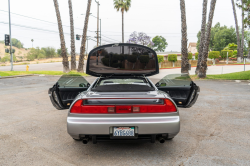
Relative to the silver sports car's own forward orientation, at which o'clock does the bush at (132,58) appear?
The bush is roughly at 12 o'clock from the silver sports car.

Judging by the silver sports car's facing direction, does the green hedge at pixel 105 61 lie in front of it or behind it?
in front

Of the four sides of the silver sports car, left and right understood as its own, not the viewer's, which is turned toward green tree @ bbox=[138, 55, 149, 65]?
front

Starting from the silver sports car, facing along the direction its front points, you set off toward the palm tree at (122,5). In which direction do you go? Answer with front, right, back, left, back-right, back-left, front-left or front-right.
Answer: front

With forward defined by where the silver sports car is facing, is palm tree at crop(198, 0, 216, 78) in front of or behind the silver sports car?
in front

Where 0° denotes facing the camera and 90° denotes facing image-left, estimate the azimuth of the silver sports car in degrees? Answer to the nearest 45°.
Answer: approximately 180°
